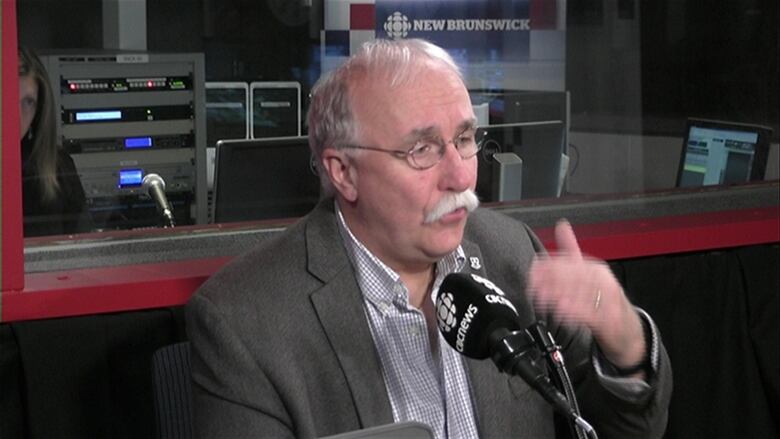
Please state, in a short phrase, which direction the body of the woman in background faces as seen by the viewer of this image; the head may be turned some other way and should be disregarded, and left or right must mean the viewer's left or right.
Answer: facing the viewer

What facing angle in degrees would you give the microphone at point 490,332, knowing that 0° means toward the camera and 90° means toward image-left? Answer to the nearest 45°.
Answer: approximately 135°

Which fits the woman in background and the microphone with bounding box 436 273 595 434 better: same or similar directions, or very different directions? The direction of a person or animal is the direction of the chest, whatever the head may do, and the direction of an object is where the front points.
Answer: very different directions

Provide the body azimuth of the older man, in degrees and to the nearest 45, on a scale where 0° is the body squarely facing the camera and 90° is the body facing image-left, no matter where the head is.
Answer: approximately 315°

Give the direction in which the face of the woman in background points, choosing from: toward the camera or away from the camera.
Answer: toward the camera

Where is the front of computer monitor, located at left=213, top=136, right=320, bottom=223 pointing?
away from the camera

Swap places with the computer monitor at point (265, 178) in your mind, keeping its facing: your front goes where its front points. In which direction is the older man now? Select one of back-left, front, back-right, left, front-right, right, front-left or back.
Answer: back

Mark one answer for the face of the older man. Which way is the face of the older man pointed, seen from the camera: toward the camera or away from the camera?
toward the camera
